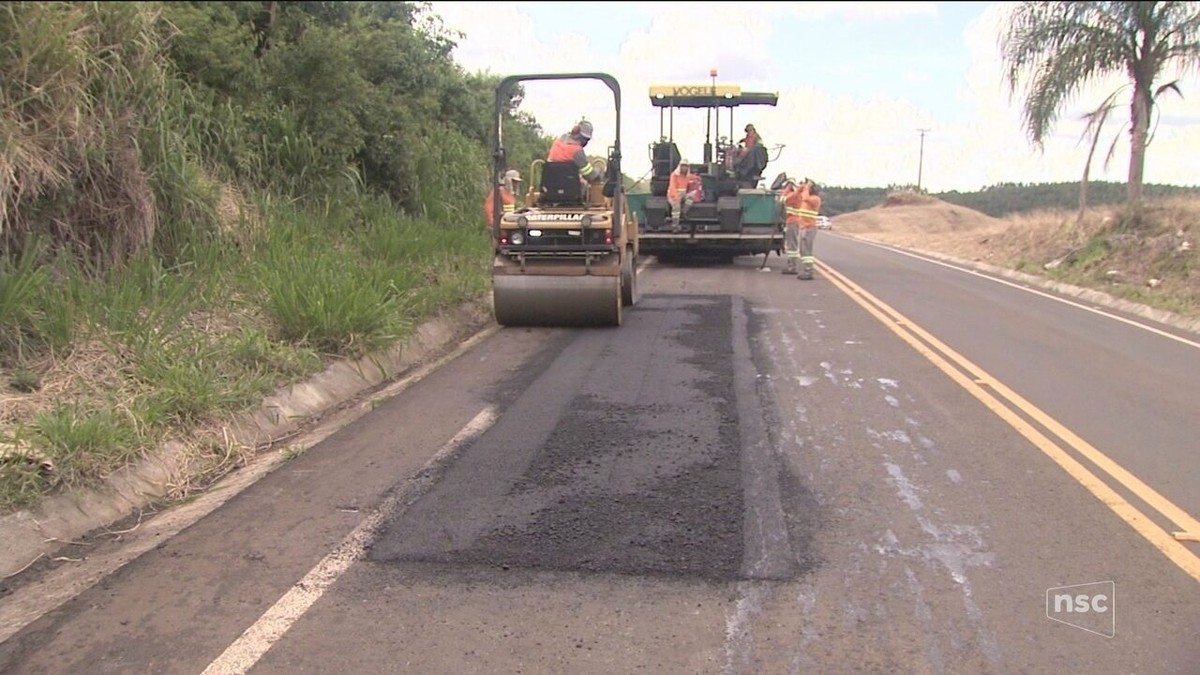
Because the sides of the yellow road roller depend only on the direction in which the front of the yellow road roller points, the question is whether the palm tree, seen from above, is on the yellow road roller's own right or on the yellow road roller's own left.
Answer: on the yellow road roller's own right

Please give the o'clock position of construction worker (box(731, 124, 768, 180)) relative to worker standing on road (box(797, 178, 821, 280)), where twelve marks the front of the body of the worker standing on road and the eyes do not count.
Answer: The construction worker is roughly at 2 o'clock from the worker standing on road.

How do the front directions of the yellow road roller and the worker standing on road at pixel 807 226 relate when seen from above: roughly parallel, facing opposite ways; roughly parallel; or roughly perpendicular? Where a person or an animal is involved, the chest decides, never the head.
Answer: roughly perpendicular

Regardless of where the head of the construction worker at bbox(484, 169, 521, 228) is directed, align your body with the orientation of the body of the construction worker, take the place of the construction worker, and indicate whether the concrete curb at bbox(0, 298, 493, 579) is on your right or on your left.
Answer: on your right

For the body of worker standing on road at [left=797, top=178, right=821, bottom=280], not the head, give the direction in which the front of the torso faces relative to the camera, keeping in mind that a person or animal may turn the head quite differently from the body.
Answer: to the viewer's left

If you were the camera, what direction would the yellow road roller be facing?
facing away from the viewer

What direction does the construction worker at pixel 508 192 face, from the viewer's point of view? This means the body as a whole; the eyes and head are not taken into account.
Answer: to the viewer's right

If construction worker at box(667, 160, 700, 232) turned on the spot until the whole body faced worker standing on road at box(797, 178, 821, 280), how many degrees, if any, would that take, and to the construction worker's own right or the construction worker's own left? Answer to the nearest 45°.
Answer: approximately 45° to the construction worker's own left

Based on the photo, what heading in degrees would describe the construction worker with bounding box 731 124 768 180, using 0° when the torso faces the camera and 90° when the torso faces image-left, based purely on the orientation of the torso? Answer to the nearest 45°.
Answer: approximately 45°

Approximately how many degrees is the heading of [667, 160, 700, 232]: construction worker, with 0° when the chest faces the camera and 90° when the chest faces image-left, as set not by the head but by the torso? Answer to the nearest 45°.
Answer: approximately 0°

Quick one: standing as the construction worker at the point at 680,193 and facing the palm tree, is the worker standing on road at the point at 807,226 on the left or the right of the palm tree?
right

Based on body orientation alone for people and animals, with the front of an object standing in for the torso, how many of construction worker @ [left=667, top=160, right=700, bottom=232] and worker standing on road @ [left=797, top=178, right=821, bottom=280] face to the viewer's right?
0
